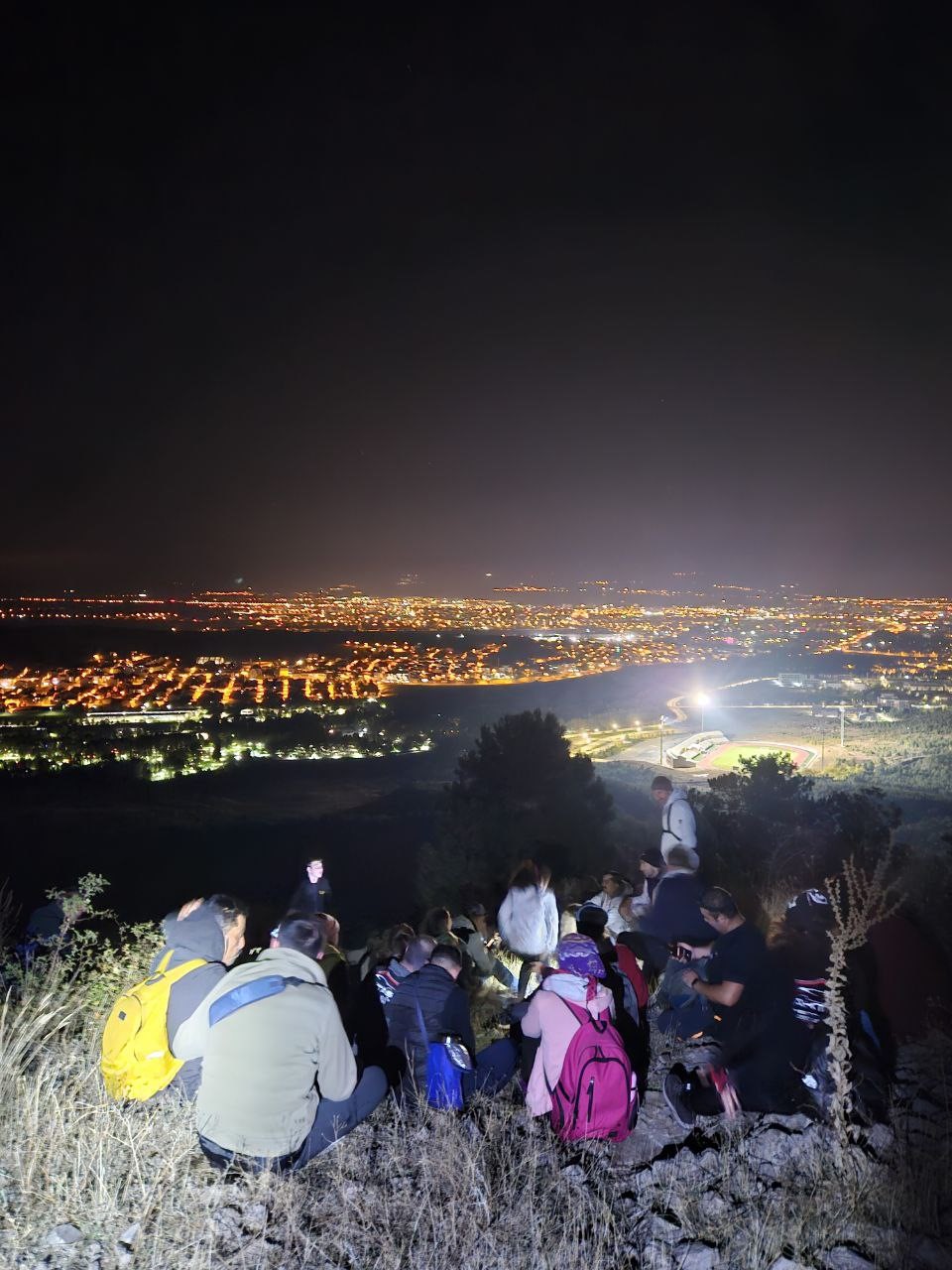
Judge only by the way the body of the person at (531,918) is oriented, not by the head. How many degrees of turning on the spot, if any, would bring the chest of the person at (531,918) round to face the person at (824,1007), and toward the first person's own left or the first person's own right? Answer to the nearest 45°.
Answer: approximately 135° to the first person's own right

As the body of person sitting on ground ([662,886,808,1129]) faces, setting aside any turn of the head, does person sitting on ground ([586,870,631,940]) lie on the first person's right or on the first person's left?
on the first person's right

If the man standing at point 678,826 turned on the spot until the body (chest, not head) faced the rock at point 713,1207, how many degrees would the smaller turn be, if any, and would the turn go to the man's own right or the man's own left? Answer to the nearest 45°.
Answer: approximately 90° to the man's own left

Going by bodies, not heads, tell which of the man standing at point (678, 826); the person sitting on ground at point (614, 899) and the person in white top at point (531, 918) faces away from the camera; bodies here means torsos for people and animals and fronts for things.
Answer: the person in white top at point (531, 918)

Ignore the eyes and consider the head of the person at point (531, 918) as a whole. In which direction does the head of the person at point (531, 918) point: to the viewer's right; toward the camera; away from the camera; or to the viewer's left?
away from the camera

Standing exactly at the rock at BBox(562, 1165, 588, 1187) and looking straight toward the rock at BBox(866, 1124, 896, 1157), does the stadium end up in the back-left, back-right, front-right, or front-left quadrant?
front-left

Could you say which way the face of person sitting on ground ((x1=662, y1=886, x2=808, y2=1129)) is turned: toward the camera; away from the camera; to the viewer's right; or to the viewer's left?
to the viewer's left

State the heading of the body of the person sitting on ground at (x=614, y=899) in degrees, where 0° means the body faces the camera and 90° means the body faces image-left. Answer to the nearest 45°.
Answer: approximately 45°

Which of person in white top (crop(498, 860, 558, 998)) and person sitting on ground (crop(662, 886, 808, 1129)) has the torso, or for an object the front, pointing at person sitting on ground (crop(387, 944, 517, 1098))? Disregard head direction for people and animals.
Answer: person sitting on ground (crop(662, 886, 808, 1129))

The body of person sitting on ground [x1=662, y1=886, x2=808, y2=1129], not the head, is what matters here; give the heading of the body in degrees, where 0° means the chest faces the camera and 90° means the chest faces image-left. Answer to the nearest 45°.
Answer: approximately 90°

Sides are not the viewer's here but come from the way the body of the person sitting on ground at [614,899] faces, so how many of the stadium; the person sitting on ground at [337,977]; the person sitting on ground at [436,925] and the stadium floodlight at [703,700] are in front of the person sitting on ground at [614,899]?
2

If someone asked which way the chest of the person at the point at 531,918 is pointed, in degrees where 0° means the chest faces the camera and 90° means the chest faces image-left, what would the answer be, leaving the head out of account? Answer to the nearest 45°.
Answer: approximately 180°

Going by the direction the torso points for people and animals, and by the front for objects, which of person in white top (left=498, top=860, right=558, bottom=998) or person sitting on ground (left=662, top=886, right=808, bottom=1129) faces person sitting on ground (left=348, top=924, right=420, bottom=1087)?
person sitting on ground (left=662, top=886, right=808, bottom=1129)

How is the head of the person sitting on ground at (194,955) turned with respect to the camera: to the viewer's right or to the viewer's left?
to the viewer's right

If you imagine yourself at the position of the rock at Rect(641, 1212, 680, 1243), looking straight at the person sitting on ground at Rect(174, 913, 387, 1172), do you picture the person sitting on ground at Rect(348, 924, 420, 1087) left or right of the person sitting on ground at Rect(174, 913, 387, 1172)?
right

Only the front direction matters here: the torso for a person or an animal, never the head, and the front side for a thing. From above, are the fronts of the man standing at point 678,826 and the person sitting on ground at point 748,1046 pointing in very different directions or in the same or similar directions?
same or similar directions

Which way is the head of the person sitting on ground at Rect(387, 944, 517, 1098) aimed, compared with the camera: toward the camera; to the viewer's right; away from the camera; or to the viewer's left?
away from the camera

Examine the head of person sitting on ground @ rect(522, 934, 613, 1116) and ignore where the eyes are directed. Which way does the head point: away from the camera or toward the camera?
away from the camera
